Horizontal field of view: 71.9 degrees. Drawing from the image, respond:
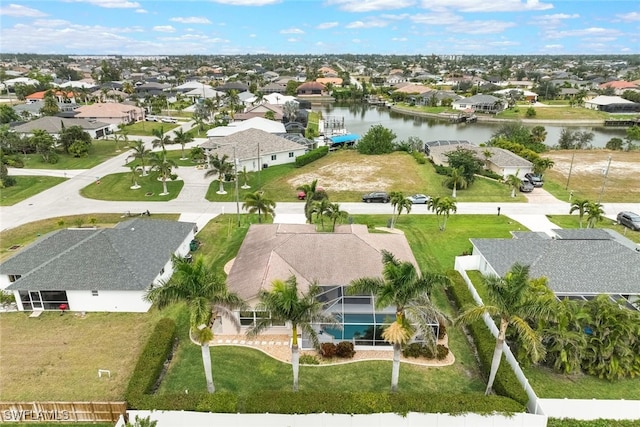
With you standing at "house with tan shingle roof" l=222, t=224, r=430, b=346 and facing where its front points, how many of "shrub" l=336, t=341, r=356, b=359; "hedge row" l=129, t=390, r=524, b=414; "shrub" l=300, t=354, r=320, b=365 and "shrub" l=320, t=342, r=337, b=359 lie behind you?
4

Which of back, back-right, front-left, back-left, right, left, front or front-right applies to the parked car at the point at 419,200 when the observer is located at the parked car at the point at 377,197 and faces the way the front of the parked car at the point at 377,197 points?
back

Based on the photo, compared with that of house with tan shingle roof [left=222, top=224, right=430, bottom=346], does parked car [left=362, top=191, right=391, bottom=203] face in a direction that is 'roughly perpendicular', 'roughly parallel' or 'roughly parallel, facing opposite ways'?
roughly perpendicular

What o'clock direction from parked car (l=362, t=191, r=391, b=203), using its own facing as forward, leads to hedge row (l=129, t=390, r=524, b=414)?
The hedge row is roughly at 9 o'clock from the parked car.

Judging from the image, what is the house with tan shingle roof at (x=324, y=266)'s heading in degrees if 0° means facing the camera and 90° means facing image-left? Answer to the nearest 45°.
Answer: approximately 180°

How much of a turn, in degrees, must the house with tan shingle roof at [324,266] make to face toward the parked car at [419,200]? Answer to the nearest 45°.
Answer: approximately 45° to its right

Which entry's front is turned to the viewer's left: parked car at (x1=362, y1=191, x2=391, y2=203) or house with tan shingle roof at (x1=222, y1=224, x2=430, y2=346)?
the parked car

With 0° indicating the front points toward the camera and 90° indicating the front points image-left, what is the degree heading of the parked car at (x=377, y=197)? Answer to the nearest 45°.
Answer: approximately 90°

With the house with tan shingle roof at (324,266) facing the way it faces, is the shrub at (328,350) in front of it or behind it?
behind

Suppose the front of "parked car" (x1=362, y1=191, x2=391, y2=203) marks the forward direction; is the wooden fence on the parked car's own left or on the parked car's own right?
on the parked car's own left

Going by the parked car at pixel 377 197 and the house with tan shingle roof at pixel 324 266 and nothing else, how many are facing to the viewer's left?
1

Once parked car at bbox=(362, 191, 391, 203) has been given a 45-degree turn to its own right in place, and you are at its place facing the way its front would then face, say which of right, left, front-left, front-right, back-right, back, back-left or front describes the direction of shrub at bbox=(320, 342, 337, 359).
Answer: back-left

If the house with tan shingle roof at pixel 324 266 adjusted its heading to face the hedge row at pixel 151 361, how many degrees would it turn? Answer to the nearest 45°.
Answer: approximately 135° to its left

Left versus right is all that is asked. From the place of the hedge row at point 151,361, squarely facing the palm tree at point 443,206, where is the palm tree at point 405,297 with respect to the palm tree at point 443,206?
right

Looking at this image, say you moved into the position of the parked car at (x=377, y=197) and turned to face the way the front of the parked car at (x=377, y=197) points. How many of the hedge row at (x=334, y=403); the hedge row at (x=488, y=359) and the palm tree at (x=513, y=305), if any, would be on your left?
3
